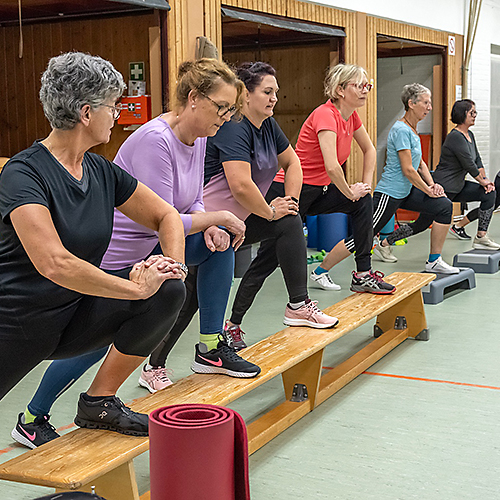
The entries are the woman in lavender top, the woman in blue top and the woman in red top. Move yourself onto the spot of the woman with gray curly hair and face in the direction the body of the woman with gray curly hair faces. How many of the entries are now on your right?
0

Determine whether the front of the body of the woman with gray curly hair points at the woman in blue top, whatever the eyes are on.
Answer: no

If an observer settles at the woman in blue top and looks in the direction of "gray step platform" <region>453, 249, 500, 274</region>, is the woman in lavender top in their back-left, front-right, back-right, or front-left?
back-right

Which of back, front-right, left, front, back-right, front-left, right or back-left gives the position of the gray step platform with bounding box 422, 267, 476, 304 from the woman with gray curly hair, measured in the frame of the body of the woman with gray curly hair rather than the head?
left

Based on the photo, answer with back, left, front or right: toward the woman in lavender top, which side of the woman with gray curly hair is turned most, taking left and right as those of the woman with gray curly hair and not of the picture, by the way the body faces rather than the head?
left

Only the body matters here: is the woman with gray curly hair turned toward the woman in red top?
no

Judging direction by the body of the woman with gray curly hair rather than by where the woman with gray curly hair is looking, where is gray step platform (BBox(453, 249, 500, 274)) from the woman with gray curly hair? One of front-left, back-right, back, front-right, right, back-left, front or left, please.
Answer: left

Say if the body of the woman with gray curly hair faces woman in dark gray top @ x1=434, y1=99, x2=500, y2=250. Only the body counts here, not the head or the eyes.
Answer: no

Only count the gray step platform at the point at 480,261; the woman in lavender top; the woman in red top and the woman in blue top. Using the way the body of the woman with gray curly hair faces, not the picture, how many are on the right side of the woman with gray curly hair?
0

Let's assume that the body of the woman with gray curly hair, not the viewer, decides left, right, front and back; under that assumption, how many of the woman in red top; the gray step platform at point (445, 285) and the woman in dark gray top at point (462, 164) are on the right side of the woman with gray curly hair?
0

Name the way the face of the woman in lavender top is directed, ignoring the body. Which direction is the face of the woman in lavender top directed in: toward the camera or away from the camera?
toward the camera

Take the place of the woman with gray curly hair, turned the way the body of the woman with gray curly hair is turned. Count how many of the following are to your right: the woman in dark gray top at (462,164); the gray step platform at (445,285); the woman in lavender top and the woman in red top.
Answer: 0

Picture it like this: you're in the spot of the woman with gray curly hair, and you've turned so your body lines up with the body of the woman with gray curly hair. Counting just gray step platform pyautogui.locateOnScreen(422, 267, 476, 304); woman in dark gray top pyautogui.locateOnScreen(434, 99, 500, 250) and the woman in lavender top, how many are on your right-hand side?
0
